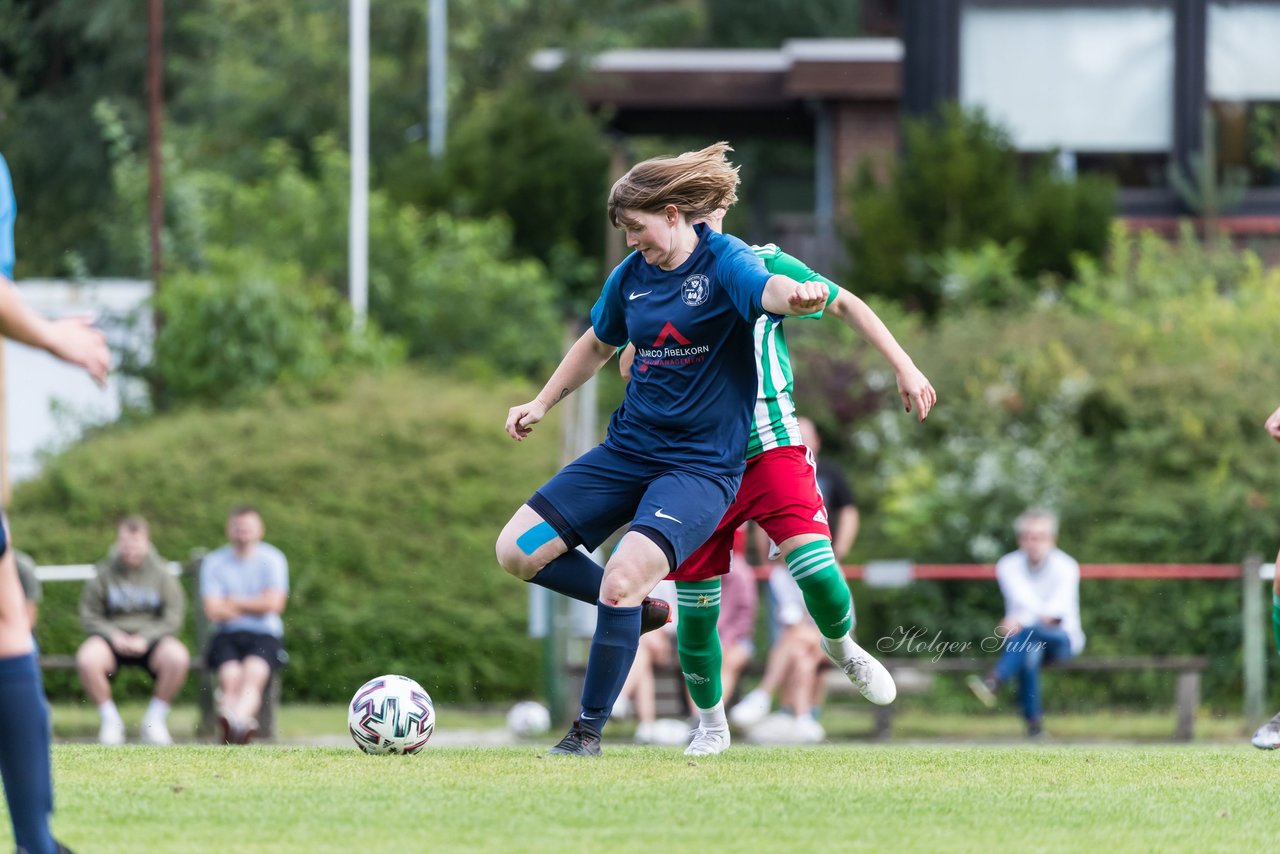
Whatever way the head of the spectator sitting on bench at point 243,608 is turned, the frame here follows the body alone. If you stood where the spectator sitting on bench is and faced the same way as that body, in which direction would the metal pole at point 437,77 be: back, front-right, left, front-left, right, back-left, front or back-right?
back

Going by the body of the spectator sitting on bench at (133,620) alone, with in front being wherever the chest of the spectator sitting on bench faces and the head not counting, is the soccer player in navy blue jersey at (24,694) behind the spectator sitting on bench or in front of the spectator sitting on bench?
in front

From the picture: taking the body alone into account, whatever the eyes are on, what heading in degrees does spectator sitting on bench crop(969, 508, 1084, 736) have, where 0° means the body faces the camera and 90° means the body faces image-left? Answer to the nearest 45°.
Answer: approximately 45°

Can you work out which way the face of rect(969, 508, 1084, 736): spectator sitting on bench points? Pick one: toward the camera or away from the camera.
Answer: toward the camera

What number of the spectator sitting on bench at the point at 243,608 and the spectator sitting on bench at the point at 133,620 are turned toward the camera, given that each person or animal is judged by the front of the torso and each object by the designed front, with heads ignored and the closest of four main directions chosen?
2

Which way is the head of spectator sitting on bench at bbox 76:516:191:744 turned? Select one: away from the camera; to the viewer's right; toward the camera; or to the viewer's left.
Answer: toward the camera

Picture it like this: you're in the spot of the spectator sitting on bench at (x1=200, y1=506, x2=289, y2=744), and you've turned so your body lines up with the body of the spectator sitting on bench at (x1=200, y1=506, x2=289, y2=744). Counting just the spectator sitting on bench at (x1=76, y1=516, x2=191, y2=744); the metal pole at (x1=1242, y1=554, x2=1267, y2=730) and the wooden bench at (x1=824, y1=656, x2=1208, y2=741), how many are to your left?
2

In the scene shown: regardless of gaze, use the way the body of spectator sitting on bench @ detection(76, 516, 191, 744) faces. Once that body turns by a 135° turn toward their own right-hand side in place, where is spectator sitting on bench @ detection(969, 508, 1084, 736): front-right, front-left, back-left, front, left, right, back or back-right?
back-right

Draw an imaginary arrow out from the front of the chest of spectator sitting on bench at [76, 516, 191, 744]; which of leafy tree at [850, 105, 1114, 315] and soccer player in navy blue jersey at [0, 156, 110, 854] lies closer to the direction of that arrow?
the soccer player in navy blue jersey

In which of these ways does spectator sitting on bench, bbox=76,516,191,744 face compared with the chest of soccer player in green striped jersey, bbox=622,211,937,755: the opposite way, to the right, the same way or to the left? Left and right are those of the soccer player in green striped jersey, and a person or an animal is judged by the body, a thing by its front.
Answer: the same way

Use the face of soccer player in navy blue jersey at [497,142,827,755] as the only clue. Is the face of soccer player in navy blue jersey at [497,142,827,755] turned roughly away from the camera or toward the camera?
toward the camera

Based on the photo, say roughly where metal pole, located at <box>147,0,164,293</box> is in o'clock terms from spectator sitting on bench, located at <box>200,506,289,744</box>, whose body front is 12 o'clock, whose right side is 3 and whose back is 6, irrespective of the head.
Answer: The metal pole is roughly at 6 o'clock from the spectator sitting on bench.

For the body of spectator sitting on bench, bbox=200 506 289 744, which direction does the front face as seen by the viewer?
toward the camera

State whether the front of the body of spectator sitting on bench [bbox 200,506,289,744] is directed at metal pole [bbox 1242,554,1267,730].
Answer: no

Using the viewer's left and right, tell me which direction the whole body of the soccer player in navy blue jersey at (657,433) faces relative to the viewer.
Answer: facing the viewer and to the left of the viewer

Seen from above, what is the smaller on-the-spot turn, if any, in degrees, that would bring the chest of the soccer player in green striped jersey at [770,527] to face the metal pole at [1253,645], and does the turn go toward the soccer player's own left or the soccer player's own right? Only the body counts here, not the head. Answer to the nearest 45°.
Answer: approximately 135° to the soccer player's own left

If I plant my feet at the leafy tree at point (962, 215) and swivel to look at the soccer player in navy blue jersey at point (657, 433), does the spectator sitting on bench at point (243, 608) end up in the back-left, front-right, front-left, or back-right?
front-right

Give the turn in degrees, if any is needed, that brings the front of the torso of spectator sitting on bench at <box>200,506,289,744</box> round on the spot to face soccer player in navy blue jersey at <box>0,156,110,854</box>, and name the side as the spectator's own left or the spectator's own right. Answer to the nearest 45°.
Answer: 0° — they already face them
